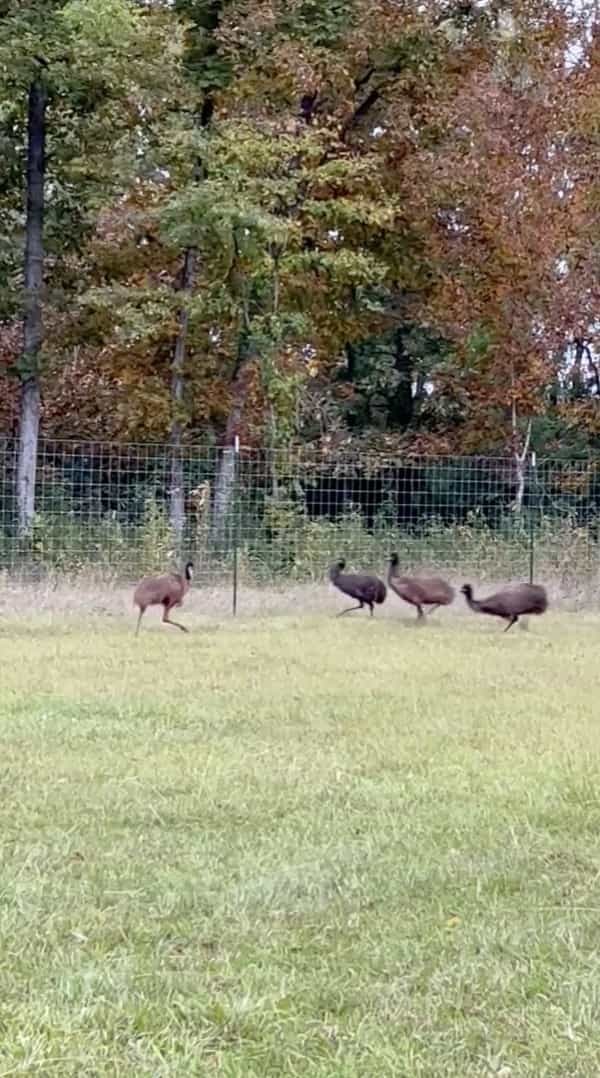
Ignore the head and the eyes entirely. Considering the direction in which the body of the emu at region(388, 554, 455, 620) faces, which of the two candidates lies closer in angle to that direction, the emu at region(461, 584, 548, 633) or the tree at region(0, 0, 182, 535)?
the tree

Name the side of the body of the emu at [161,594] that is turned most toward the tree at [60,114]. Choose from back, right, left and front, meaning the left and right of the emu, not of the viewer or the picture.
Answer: left

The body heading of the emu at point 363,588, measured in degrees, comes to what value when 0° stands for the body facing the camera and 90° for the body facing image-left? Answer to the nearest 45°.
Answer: approximately 90°

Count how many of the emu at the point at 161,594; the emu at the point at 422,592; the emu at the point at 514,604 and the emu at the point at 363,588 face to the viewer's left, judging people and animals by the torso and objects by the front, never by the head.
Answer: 3

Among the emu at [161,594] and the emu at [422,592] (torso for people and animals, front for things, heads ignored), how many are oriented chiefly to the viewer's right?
1

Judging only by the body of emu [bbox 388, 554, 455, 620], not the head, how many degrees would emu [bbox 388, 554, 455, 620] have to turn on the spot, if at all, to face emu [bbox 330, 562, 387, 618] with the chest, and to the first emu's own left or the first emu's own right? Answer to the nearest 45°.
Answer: approximately 45° to the first emu's own right

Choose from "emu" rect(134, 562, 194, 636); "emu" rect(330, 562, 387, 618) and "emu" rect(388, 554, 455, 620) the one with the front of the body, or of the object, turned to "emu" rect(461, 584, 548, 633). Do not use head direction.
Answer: "emu" rect(134, 562, 194, 636)

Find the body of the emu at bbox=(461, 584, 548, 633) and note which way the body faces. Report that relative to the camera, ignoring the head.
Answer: to the viewer's left

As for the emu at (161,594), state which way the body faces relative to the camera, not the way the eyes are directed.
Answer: to the viewer's right

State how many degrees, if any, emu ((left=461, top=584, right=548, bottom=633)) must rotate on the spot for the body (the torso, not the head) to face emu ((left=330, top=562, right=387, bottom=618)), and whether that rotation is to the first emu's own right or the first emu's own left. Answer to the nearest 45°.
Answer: approximately 45° to the first emu's own right

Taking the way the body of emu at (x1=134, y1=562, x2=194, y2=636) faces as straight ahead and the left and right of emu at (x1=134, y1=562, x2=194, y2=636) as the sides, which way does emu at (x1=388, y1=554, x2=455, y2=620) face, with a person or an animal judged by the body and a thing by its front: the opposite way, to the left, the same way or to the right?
the opposite way

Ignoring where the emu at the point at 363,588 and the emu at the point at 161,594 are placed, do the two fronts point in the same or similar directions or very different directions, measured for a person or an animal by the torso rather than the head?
very different directions

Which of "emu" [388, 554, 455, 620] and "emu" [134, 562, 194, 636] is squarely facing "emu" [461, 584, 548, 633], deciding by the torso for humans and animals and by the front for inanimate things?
"emu" [134, 562, 194, 636]

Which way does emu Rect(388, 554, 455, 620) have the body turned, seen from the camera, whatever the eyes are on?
to the viewer's left
